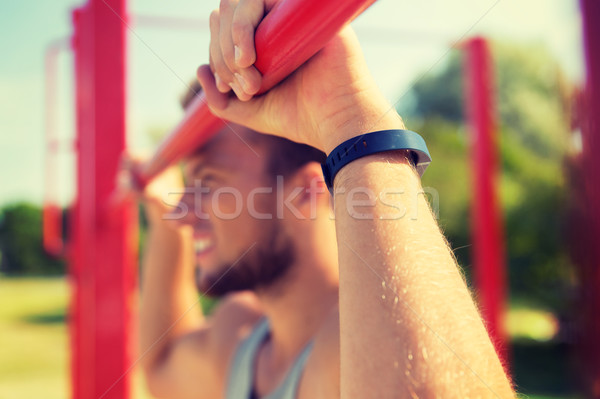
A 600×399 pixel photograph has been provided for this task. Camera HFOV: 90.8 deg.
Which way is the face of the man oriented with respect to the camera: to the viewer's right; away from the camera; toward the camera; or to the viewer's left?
to the viewer's left

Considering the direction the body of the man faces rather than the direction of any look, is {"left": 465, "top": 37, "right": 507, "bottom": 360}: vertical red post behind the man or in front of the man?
behind

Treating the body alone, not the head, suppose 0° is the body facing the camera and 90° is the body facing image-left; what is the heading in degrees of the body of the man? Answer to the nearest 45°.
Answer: approximately 45°

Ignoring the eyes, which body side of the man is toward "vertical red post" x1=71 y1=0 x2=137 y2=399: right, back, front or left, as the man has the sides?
right
